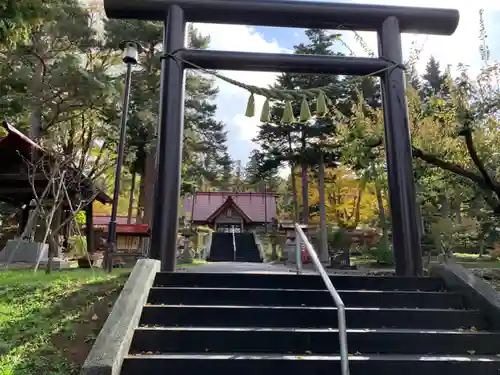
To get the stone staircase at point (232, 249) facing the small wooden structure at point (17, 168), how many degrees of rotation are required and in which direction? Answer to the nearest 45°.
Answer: approximately 45° to its right

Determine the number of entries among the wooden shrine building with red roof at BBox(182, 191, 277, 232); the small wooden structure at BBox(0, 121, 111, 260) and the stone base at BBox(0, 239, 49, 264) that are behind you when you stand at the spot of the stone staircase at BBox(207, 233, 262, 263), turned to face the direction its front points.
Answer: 1

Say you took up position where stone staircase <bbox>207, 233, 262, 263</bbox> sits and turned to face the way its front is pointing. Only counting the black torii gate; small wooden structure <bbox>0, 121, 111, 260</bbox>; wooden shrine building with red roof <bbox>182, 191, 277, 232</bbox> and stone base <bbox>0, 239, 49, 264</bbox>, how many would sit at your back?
1

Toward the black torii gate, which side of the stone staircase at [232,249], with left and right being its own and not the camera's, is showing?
front

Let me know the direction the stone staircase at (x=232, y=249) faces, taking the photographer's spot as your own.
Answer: facing the viewer

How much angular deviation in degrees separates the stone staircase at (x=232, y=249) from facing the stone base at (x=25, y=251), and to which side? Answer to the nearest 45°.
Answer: approximately 45° to its right

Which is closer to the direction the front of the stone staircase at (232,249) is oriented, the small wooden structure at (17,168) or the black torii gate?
the black torii gate

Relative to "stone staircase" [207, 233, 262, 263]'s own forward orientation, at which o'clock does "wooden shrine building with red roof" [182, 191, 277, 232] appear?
The wooden shrine building with red roof is roughly at 6 o'clock from the stone staircase.

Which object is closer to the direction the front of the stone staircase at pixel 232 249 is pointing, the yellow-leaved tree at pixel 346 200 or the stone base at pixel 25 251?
the stone base

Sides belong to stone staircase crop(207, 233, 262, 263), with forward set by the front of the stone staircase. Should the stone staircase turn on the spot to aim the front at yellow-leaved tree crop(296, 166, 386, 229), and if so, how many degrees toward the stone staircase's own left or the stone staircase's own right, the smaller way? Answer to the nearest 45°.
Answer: approximately 90° to the stone staircase's own left
